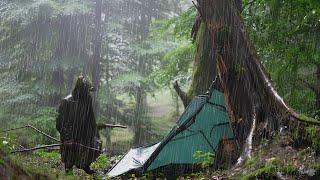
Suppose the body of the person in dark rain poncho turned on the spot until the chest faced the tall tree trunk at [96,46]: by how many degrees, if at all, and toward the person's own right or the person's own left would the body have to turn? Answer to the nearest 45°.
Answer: approximately 90° to the person's own left

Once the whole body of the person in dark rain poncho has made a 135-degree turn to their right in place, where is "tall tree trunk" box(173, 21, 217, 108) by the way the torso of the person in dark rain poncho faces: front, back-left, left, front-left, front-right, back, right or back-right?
back

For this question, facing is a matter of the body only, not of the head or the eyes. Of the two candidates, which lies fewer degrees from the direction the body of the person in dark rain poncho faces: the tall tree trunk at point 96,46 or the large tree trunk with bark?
the large tree trunk with bark

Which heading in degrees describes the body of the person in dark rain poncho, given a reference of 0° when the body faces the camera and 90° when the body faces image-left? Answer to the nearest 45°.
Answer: approximately 270°

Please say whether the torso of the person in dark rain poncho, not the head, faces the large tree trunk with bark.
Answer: yes

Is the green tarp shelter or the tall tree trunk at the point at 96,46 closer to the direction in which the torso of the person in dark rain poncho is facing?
the green tarp shelter
